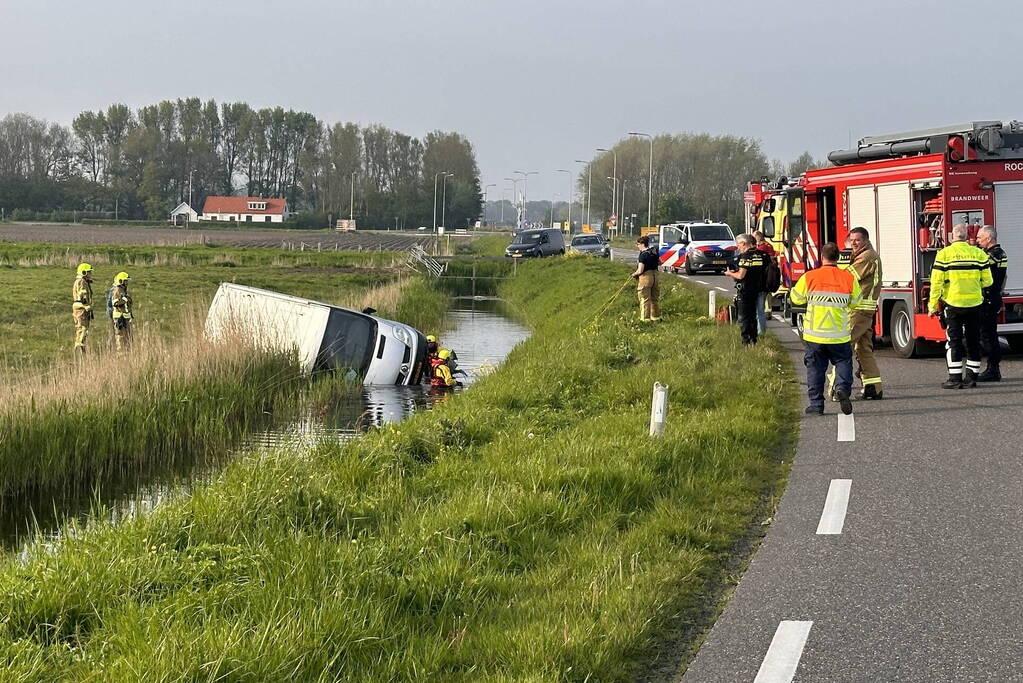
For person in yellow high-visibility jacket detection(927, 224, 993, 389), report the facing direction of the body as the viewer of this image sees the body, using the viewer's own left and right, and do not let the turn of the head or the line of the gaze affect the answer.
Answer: facing away from the viewer

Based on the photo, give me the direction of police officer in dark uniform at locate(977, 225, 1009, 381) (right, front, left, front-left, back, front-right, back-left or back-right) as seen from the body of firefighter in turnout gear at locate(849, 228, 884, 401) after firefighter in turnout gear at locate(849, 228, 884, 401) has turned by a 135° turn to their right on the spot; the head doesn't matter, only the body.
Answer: front

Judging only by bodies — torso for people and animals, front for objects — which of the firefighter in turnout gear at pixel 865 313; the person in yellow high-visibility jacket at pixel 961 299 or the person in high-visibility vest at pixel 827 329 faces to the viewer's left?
the firefighter in turnout gear at pixel 865 313

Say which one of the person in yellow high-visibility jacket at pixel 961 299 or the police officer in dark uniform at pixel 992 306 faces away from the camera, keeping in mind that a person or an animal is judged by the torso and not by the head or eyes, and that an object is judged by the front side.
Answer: the person in yellow high-visibility jacket at pixel 961 299

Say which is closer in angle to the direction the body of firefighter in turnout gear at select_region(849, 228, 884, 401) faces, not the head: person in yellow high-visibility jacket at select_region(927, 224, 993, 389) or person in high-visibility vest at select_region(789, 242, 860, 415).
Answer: the person in high-visibility vest

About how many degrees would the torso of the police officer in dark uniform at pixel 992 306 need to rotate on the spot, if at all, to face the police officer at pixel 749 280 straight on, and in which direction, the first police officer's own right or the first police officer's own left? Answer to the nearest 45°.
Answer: approximately 45° to the first police officer's own right

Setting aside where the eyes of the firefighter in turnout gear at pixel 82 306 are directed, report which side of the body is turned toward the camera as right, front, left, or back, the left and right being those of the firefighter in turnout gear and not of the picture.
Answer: right

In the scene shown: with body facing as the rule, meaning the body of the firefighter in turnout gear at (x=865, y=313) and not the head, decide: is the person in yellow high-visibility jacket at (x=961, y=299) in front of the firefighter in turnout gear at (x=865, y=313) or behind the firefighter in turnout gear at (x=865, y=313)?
behind

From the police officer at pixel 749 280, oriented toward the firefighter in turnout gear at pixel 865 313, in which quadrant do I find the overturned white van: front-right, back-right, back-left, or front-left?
back-right

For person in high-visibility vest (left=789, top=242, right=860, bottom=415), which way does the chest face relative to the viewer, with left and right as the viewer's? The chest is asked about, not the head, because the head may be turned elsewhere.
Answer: facing away from the viewer

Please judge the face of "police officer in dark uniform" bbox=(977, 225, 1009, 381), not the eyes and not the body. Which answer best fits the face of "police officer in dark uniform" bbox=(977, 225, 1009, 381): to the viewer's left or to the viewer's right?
to the viewer's left
